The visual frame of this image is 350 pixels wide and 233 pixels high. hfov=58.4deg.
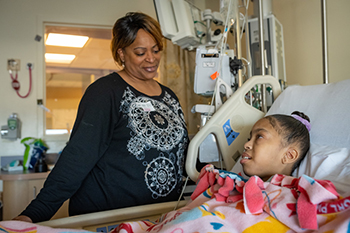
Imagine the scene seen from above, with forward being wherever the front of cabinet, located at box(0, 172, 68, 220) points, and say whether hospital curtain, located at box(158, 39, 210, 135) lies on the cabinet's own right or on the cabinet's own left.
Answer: on the cabinet's own left

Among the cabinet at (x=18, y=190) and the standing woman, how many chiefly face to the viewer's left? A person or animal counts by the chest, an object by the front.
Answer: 0

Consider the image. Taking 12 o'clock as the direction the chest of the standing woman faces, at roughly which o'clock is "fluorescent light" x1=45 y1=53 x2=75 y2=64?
The fluorescent light is roughly at 7 o'clock from the standing woman.

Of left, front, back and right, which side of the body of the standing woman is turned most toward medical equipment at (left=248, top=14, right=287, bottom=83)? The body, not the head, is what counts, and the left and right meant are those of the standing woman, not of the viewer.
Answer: left

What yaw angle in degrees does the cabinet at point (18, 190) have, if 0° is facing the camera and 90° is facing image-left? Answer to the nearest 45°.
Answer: approximately 0°

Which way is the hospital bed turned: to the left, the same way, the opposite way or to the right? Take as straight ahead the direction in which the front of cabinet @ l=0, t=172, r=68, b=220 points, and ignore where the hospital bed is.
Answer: to the right

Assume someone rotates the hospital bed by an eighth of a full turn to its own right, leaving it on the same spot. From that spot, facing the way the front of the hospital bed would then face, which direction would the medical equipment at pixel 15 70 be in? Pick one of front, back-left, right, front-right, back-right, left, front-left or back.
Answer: front-right

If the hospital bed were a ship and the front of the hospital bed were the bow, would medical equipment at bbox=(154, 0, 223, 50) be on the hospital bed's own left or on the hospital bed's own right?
on the hospital bed's own right

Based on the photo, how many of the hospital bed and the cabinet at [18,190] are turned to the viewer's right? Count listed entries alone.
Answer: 0

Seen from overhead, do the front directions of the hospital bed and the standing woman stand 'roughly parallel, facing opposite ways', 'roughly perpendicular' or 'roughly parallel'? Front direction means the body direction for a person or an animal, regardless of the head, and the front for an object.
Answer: roughly perpendicular

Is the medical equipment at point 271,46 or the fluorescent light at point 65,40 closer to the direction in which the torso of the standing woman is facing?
the medical equipment
